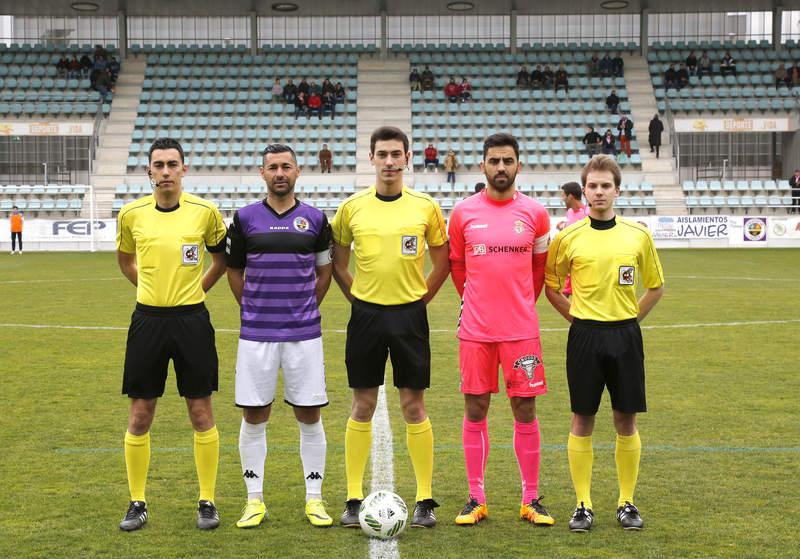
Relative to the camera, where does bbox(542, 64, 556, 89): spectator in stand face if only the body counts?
toward the camera

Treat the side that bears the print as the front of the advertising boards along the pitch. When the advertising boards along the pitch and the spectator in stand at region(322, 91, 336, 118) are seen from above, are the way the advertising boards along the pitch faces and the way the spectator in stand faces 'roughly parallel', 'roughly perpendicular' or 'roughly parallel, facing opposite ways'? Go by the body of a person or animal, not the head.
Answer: roughly parallel

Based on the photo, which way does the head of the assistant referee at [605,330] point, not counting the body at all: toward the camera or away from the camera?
toward the camera

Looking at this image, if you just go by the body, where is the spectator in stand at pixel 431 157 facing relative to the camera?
toward the camera

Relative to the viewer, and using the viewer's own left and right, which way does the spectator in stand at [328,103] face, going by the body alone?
facing the viewer

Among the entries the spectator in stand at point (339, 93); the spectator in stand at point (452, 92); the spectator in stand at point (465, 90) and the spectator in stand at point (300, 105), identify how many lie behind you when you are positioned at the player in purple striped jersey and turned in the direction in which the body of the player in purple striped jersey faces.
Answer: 4

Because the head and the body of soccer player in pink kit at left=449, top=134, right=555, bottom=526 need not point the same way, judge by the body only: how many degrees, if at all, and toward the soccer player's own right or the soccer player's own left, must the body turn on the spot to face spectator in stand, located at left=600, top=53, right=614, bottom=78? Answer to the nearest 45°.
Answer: approximately 180°

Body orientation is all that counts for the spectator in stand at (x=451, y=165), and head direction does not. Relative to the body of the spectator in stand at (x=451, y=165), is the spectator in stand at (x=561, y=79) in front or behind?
behind

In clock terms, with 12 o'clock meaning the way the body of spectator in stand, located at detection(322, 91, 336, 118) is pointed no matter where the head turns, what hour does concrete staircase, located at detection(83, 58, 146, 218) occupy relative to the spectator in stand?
The concrete staircase is roughly at 3 o'clock from the spectator in stand.

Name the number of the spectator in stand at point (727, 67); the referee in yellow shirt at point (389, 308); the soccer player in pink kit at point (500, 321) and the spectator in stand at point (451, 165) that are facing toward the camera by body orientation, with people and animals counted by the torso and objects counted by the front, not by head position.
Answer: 4

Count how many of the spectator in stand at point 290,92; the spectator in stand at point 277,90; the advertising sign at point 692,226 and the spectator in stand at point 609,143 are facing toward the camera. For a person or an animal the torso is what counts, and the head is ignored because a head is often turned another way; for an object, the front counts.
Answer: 4

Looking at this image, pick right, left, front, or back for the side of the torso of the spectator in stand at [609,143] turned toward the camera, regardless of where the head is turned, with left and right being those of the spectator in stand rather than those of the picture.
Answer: front

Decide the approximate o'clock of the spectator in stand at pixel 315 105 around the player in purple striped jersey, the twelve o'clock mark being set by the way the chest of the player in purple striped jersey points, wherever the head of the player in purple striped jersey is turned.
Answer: The spectator in stand is roughly at 6 o'clock from the player in purple striped jersey.

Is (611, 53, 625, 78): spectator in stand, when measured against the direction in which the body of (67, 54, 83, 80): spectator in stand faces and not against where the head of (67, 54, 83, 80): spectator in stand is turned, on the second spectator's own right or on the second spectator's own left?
on the second spectator's own left

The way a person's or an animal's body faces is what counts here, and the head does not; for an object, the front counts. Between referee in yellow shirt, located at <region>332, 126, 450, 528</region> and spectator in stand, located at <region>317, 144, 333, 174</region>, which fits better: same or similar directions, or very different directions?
same or similar directions

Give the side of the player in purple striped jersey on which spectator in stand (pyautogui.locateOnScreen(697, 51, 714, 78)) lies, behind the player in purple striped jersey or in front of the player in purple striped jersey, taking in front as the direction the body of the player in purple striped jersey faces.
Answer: behind

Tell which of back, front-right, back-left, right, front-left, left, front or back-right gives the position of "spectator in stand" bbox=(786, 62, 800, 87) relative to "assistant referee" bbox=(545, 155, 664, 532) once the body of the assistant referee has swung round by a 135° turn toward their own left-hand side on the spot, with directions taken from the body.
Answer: front-left

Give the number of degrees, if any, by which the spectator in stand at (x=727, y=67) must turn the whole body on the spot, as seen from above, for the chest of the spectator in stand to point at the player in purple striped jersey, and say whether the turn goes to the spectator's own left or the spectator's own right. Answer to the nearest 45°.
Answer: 0° — they already face them
